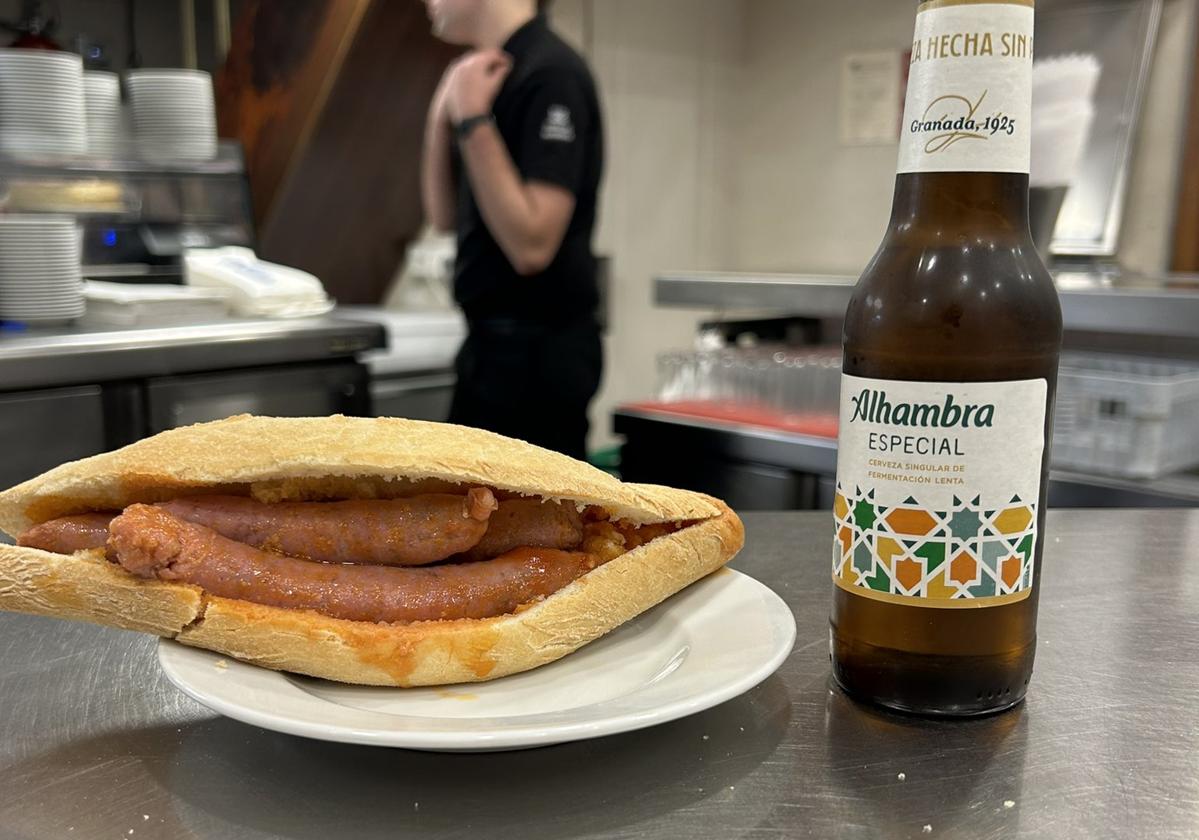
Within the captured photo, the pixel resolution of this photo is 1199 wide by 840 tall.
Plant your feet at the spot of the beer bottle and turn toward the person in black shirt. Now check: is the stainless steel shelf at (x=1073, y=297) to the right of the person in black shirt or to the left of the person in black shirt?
right

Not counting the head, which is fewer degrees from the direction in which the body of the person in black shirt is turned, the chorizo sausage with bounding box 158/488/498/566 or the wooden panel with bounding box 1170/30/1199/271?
the chorizo sausage

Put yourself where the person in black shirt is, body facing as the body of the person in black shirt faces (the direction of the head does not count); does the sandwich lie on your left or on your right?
on your left

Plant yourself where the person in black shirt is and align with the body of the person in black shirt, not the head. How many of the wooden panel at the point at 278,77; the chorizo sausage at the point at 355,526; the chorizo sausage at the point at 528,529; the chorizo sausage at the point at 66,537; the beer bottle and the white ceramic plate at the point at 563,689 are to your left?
5

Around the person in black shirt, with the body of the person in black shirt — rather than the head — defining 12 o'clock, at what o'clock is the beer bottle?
The beer bottle is roughly at 9 o'clock from the person in black shirt.

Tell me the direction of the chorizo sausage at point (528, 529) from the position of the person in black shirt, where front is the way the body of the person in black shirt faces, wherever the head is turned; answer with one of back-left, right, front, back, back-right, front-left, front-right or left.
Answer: left

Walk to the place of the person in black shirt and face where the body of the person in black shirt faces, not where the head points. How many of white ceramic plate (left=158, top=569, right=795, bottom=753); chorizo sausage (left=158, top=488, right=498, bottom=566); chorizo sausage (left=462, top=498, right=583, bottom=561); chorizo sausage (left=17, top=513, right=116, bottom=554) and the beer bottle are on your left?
5

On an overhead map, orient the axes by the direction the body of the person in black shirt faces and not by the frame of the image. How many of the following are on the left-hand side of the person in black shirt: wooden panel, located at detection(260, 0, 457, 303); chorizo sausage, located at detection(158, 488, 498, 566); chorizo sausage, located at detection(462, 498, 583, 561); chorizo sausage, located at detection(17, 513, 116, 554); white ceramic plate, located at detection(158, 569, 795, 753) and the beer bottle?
5

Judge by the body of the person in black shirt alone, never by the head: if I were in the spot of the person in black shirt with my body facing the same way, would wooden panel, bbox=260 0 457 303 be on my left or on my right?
on my right

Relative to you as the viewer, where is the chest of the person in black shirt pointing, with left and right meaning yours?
facing to the left of the viewer
